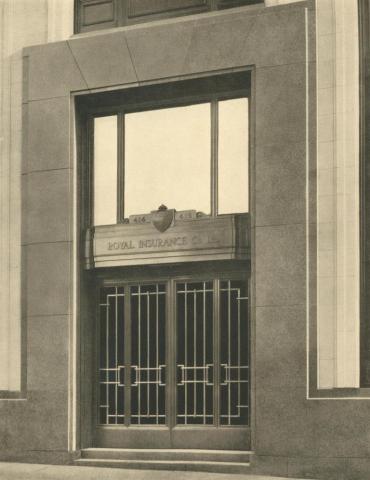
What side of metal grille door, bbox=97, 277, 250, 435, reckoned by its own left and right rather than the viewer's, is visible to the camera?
front
